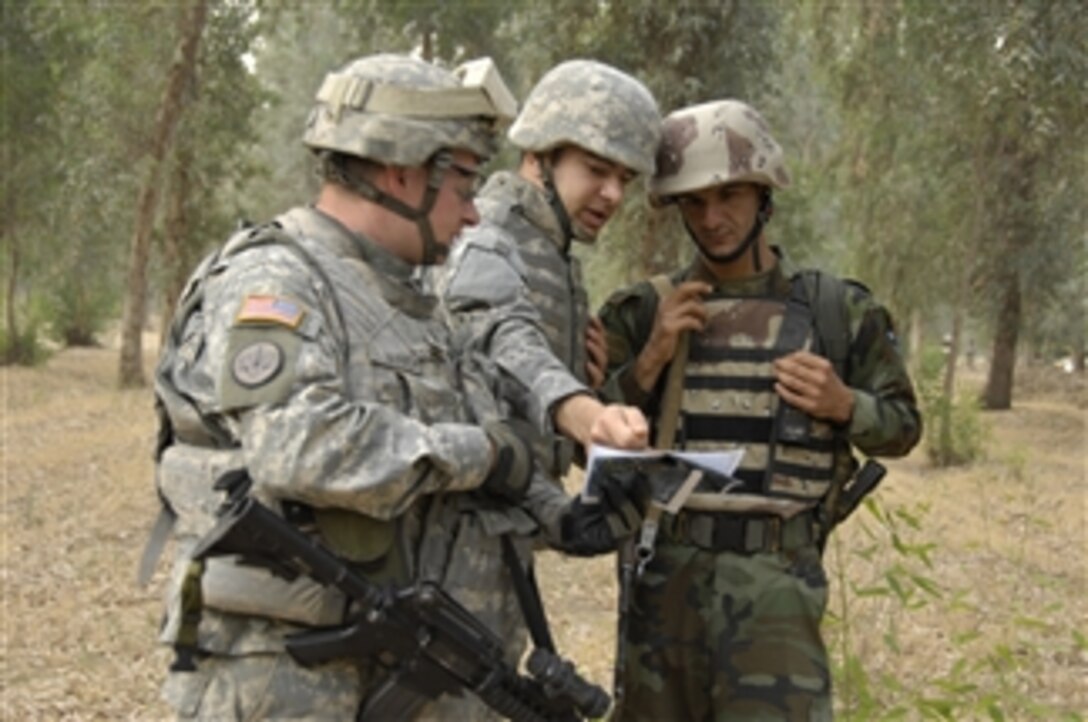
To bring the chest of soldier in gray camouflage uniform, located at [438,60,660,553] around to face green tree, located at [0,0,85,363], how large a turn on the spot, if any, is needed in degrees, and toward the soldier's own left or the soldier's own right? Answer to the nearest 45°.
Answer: approximately 180°

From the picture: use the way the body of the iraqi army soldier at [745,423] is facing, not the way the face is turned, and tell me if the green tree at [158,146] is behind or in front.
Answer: behind

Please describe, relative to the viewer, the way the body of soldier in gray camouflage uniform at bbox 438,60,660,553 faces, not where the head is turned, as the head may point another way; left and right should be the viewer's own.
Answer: facing the viewer and to the right of the viewer

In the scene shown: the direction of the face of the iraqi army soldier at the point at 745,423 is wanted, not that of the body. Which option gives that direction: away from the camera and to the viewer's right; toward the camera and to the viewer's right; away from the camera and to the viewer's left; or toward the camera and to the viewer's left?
toward the camera and to the viewer's left

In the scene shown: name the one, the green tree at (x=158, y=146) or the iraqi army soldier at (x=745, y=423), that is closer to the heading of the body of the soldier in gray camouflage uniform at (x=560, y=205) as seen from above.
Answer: the iraqi army soldier

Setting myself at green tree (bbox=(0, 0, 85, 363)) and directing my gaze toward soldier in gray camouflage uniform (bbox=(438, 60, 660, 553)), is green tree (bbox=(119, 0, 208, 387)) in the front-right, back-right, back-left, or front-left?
front-left

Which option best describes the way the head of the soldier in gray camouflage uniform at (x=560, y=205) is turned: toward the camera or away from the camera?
toward the camera

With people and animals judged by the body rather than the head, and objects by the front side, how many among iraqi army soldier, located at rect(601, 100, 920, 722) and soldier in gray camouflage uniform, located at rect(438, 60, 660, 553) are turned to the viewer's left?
0

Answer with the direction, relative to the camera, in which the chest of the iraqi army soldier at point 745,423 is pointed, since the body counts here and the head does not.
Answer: toward the camera

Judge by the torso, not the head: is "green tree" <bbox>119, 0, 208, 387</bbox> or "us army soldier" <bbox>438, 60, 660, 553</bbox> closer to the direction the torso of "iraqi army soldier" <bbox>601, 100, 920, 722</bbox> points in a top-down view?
the us army soldier

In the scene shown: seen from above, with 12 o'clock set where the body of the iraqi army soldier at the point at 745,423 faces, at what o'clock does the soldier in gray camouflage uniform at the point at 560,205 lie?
the soldier in gray camouflage uniform at the point at 560,205 is roughly at 2 o'clock from the iraqi army soldier at the point at 745,423.

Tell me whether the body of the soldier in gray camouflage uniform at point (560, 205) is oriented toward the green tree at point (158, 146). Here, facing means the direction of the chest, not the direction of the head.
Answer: no
